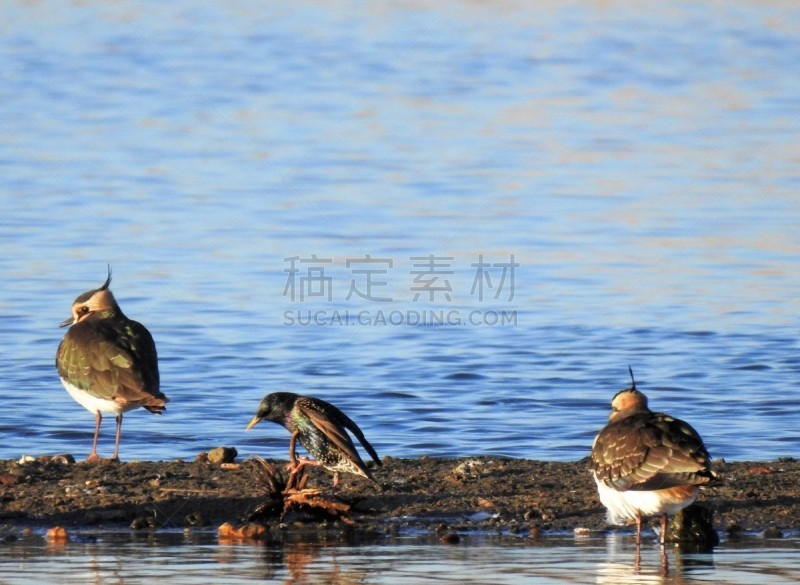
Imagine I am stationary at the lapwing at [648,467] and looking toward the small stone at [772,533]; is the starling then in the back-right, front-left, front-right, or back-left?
back-left

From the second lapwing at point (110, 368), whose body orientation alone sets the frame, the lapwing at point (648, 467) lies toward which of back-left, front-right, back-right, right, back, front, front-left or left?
back

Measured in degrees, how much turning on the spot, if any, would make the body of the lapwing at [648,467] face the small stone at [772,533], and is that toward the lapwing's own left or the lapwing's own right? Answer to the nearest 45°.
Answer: approximately 90° to the lapwing's own right

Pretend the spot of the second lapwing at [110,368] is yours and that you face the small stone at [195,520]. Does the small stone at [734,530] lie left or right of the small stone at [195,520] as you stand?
left

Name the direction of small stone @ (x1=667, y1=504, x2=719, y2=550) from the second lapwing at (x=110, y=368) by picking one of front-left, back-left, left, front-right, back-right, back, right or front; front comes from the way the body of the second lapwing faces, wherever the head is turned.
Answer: back

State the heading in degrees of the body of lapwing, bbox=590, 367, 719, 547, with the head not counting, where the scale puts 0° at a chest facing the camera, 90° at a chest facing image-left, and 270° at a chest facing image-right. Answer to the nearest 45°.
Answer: approximately 135°

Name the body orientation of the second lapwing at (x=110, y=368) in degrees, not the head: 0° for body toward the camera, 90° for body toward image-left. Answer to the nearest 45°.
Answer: approximately 135°

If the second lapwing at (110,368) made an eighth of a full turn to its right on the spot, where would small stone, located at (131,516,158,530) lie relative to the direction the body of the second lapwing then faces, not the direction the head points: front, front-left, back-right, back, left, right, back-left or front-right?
back

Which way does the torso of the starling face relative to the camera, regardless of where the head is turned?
to the viewer's left
